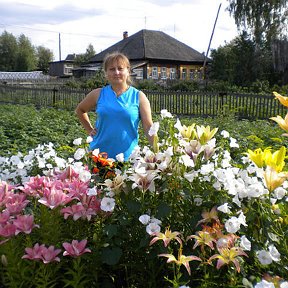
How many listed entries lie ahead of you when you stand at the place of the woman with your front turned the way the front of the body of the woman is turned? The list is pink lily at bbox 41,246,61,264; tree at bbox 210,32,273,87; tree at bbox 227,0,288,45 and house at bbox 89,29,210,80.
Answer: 1

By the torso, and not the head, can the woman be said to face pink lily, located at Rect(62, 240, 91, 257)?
yes

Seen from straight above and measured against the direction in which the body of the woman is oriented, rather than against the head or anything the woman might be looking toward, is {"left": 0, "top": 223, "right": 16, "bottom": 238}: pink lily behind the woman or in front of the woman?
in front

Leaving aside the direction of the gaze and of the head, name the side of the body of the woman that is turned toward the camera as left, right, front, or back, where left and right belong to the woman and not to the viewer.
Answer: front

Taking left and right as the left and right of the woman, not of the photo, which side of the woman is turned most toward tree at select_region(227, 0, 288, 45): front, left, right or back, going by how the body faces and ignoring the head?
back

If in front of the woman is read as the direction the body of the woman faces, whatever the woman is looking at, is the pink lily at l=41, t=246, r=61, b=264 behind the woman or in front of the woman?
in front

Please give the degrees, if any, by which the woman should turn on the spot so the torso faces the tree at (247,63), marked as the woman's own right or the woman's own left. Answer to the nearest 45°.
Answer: approximately 180°

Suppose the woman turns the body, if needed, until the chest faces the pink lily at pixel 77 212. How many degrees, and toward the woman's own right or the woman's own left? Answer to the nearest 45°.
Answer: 0° — they already face it

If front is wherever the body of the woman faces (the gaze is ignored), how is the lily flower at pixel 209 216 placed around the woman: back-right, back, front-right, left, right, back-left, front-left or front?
front

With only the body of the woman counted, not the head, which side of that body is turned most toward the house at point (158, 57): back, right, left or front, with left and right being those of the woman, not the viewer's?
back

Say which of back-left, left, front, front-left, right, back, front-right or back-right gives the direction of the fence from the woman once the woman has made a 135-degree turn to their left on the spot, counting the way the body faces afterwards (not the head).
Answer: front-left

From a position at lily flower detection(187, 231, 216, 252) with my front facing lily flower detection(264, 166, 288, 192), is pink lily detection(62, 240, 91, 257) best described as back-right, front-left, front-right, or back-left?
back-left

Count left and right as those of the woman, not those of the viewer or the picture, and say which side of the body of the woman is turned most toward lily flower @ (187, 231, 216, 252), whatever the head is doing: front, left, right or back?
front
